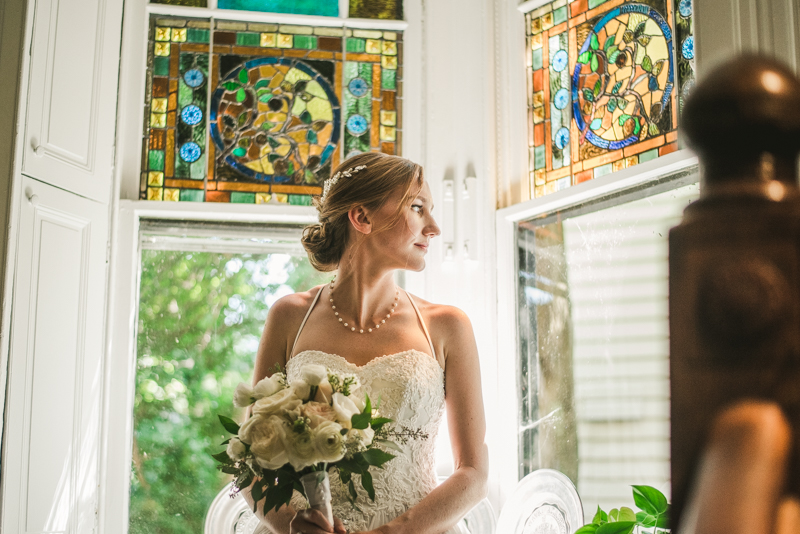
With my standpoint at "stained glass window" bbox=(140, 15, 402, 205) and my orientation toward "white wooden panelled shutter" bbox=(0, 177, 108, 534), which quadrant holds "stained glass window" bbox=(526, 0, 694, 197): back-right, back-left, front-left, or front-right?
back-left

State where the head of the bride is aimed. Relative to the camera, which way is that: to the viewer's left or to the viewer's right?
to the viewer's right

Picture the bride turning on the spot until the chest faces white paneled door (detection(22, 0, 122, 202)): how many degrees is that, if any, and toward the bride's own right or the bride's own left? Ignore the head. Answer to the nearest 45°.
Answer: approximately 90° to the bride's own right

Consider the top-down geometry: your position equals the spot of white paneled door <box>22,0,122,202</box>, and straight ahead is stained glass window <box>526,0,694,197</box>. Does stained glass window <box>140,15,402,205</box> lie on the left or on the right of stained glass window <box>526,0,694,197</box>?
left

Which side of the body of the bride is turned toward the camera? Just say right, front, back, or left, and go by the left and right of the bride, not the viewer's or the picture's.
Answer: front
